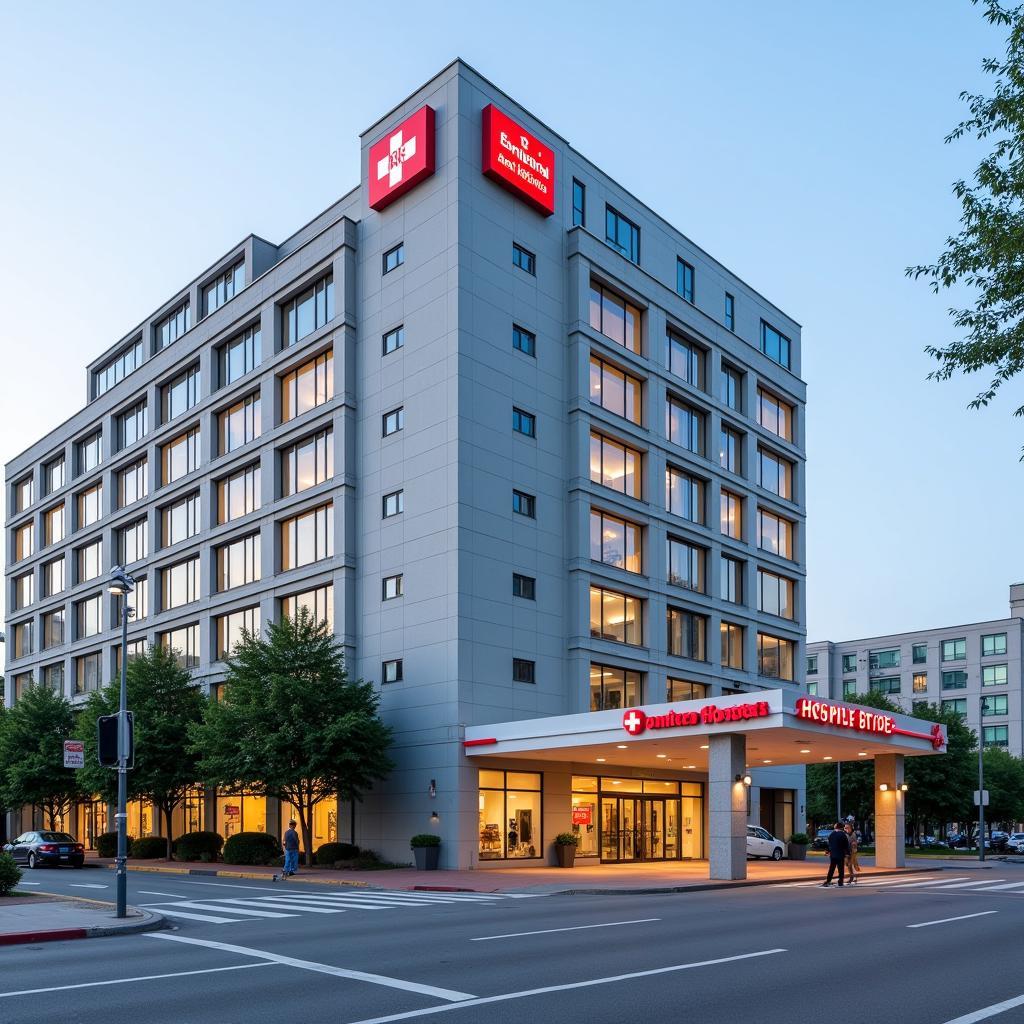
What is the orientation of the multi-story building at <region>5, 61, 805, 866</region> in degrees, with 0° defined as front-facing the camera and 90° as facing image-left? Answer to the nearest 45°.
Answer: approximately 315°

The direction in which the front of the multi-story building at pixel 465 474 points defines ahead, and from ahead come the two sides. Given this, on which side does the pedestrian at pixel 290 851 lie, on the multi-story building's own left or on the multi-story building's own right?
on the multi-story building's own right

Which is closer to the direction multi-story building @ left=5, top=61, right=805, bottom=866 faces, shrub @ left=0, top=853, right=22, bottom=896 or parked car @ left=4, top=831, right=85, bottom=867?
the shrub
